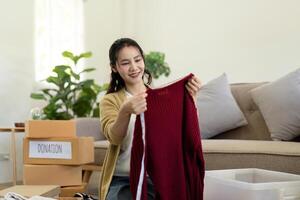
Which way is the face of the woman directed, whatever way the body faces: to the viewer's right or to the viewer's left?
to the viewer's right

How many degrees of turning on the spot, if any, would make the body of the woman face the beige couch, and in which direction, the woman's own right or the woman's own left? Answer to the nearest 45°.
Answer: approximately 90° to the woman's own left

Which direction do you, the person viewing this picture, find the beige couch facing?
facing the viewer

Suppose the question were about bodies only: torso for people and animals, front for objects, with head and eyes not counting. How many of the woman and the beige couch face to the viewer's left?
0

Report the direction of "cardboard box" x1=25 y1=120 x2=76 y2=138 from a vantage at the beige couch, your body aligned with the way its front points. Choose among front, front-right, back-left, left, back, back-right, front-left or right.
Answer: right

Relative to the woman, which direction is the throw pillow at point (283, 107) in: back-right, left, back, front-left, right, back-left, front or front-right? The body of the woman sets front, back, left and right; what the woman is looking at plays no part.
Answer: left

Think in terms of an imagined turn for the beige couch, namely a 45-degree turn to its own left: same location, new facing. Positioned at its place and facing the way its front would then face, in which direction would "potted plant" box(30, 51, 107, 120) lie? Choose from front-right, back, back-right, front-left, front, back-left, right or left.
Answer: back

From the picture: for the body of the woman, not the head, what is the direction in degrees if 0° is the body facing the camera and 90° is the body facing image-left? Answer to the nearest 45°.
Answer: approximately 315°

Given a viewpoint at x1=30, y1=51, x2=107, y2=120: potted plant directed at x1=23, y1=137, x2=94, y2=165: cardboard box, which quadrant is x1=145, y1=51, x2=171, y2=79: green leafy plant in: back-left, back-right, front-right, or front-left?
back-left

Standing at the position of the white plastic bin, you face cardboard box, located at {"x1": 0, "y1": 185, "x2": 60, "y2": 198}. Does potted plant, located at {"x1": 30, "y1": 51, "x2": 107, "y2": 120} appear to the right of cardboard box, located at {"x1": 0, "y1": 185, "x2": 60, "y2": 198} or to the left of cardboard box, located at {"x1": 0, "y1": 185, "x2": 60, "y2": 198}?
right

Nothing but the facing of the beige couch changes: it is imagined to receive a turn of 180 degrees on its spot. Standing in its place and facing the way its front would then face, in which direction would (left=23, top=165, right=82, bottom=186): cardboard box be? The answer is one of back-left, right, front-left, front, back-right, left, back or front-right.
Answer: left
